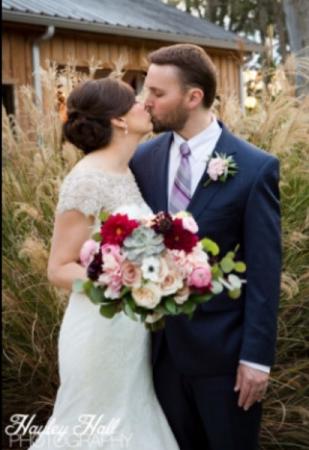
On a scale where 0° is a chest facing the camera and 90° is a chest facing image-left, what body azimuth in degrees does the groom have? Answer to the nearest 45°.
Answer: approximately 45°

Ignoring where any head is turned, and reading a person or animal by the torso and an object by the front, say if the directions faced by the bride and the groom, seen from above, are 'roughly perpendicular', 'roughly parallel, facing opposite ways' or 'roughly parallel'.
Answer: roughly perpendicular

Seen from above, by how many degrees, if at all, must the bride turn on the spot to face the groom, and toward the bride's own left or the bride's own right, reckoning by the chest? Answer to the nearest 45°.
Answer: approximately 45° to the bride's own left

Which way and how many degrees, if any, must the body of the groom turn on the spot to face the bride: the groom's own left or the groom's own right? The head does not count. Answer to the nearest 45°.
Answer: approximately 45° to the groom's own right

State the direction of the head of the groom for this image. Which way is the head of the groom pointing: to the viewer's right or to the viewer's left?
to the viewer's left

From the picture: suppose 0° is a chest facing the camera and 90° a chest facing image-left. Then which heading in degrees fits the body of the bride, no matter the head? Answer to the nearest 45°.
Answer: approximately 315°
